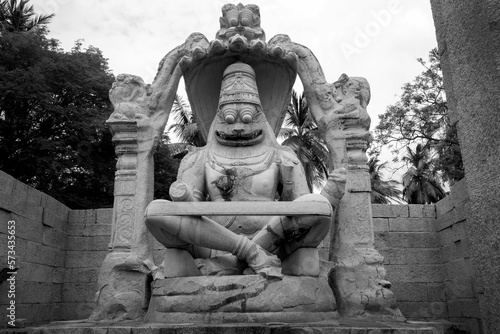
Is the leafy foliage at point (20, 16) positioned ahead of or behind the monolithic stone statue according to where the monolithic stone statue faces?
behind

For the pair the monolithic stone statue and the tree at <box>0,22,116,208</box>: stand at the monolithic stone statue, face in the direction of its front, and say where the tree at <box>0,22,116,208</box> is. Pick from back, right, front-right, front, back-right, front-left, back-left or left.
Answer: back-right

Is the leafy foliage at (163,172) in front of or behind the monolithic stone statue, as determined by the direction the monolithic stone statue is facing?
behind

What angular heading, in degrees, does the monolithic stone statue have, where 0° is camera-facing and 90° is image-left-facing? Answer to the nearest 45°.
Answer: approximately 0°

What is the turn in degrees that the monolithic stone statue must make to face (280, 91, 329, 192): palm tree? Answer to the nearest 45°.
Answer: approximately 180°

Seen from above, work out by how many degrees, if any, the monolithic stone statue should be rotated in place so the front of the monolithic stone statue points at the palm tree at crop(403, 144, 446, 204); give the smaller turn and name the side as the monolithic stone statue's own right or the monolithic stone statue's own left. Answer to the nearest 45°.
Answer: approximately 135° to the monolithic stone statue's own left

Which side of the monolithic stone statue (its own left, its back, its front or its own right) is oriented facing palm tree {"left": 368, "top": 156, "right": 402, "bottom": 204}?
back
